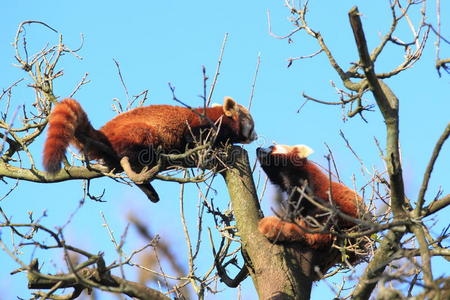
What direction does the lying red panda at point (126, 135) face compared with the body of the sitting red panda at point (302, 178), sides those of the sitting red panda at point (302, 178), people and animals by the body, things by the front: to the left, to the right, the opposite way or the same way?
the opposite way

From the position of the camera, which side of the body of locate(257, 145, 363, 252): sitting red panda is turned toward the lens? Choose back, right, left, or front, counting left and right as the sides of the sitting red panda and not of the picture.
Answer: left

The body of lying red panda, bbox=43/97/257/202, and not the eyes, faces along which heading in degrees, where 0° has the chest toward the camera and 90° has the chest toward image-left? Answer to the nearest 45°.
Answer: approximately 270°

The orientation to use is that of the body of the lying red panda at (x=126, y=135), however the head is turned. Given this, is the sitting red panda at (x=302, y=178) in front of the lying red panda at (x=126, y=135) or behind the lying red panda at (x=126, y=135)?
in front

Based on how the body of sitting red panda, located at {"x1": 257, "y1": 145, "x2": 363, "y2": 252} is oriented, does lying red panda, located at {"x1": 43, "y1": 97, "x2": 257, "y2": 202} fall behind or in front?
in front

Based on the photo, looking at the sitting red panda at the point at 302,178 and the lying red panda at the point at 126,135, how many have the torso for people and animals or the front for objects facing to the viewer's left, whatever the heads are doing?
1
